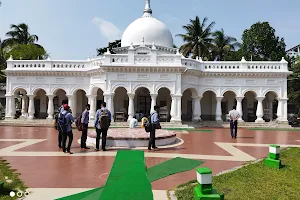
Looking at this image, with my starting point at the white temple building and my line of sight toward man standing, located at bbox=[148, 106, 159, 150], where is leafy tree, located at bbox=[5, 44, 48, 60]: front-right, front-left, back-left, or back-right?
back-right

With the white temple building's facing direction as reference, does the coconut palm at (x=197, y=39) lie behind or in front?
behind

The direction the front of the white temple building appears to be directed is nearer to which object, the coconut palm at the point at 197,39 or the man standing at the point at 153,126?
the man standing

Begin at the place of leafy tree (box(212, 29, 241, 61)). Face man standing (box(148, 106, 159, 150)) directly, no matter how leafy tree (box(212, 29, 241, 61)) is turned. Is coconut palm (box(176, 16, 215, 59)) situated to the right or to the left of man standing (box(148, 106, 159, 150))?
right

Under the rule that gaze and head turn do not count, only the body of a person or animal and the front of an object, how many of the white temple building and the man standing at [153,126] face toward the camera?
1

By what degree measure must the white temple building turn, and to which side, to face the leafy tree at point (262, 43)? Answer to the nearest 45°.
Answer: approximately 135° to its left

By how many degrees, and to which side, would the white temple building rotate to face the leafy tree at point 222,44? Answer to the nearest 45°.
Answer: approximately 135° to its left
